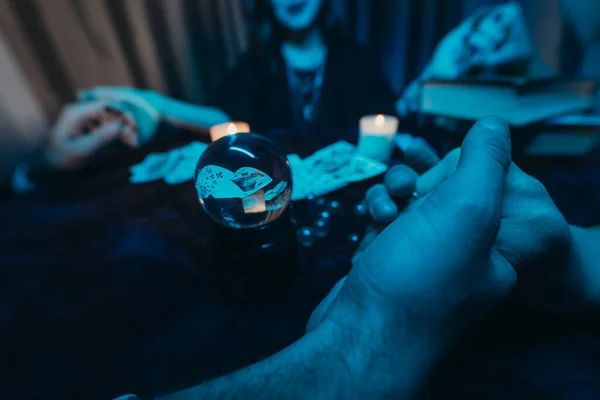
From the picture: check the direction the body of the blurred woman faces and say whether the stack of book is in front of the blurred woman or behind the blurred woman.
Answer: in front

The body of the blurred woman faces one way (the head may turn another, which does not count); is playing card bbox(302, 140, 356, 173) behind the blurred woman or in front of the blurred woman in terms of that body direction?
in front

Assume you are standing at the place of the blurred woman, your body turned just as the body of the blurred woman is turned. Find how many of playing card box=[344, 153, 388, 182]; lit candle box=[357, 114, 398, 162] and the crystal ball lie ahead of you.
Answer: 3

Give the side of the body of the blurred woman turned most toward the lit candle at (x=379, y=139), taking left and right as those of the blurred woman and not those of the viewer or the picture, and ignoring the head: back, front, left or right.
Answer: front

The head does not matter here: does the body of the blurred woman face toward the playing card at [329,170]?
yes

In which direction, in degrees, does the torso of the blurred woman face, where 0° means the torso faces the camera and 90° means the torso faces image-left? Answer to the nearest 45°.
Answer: approximately 0°

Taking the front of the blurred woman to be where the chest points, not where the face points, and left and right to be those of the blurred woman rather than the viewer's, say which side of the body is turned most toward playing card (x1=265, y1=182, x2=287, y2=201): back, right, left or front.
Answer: front

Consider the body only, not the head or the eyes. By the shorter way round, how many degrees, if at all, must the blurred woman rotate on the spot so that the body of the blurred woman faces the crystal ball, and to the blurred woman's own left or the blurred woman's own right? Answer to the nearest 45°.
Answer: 0° — they already face it

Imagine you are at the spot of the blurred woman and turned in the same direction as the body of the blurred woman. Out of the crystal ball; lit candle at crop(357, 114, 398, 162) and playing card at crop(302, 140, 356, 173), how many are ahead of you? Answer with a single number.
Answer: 3

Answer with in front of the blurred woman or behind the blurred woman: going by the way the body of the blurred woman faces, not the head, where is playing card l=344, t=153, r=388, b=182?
in front
